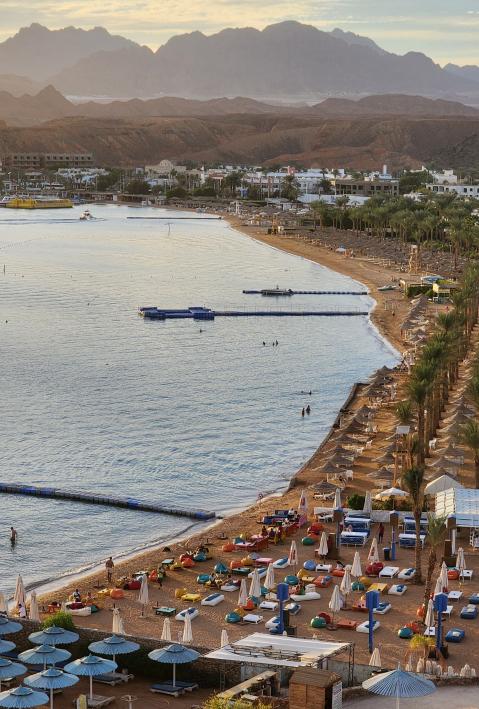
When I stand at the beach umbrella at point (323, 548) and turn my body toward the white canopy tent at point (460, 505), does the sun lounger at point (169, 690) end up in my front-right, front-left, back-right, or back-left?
back-right

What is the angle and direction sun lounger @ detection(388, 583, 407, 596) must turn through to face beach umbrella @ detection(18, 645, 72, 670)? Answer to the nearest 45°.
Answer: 0° — it already faces it

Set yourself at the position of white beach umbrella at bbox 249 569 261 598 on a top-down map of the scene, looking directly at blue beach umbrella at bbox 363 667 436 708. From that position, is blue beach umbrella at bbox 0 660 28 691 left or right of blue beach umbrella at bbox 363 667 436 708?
right

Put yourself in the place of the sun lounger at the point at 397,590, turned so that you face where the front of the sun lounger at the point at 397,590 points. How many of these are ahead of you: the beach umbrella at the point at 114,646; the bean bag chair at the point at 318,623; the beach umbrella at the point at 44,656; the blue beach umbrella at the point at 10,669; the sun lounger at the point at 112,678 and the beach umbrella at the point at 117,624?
6

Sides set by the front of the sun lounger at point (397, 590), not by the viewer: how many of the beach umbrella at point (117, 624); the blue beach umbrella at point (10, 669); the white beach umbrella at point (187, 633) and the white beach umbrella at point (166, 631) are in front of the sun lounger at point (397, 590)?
4

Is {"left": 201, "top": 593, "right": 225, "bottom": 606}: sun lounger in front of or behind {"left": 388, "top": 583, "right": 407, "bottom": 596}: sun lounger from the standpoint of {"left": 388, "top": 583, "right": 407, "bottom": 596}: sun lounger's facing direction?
in front

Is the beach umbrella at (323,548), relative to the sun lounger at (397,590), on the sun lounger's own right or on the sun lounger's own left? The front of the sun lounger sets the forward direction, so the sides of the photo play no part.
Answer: on the sun lounger's own right

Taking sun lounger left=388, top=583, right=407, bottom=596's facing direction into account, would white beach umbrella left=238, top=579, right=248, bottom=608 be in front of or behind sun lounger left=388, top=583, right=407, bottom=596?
in front

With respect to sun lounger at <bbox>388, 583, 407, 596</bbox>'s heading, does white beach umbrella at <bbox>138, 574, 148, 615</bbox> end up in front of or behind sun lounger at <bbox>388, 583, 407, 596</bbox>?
in front
